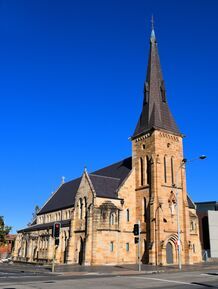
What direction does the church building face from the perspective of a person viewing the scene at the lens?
facing the viewer and to the right of the viewer
